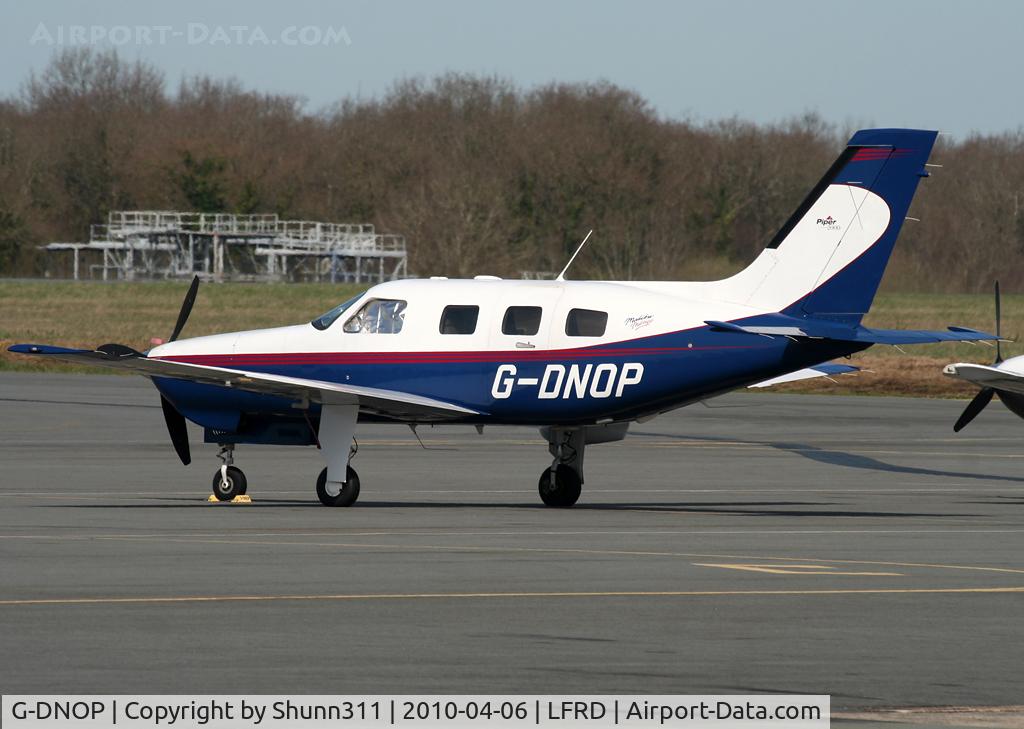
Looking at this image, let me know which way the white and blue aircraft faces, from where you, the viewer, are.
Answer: facing away from the viewer and to the left of the viewer
